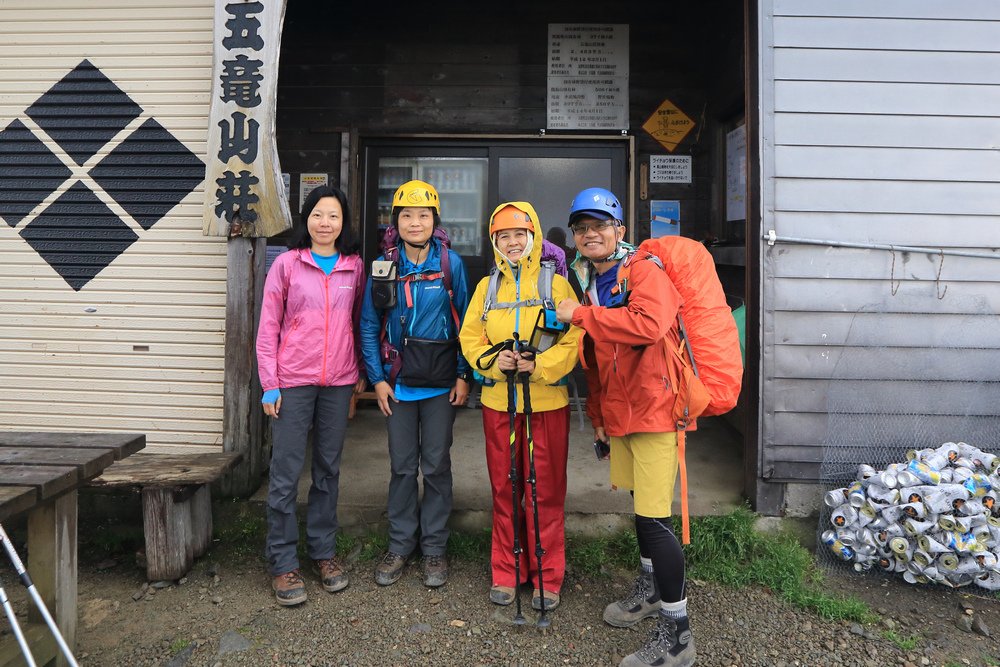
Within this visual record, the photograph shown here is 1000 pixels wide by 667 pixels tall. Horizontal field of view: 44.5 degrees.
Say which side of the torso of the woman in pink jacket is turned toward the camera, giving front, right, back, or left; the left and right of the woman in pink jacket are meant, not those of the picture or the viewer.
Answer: front

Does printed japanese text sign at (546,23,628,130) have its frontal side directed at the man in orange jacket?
yes

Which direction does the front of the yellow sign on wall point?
toward the camera

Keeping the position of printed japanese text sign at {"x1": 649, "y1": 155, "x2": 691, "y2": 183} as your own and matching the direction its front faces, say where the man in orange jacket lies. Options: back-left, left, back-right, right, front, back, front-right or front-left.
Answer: front

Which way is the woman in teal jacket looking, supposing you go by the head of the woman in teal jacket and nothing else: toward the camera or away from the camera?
toward the camera

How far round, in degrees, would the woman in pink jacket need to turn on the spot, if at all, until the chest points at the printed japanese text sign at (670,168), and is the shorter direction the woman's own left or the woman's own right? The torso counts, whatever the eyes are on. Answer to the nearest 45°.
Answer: approximately 135° to the woman's own left

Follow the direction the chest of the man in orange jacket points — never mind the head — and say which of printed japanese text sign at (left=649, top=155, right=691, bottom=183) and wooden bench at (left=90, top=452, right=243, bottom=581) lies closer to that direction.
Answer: the wooden bench

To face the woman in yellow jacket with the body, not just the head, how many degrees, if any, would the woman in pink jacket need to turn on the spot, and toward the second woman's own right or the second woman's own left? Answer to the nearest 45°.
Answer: approximately 45° to the second woman's own left

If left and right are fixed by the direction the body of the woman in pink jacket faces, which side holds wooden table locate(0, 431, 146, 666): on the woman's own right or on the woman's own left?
on the woman's own right

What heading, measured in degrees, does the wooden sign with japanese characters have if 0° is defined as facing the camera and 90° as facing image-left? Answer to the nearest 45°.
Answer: approximately 0°

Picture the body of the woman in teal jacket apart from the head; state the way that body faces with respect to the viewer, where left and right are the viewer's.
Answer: facing the viewer

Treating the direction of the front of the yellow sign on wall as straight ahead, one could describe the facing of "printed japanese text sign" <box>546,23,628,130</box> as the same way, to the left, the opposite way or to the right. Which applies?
the same way
